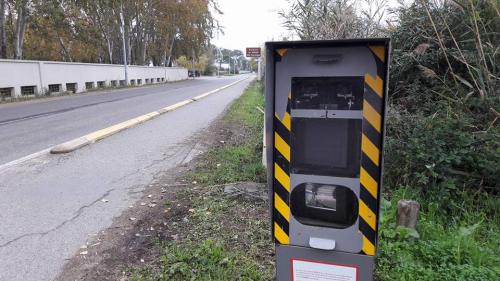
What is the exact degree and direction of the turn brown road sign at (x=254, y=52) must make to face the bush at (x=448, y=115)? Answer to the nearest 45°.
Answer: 0° — it already faces it

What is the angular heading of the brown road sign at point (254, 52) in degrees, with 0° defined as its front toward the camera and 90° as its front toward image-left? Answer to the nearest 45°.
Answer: approximately 0°

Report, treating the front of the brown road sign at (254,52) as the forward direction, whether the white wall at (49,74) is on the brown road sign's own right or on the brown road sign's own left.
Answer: on the brown road sign's own right

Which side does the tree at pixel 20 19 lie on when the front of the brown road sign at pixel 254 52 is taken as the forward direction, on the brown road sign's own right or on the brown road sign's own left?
on the brown road sign's own right
